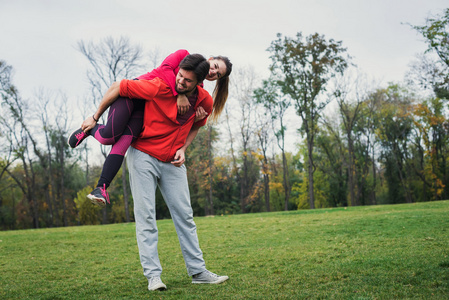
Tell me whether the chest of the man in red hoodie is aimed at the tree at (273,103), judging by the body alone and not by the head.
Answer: no

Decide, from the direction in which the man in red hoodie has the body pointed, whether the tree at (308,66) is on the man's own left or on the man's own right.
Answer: on the man's own left

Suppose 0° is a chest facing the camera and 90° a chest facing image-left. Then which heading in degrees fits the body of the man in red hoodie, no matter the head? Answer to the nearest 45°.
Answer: approximately 315°
